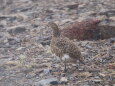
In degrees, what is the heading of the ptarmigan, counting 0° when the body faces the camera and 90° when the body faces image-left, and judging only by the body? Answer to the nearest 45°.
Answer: approximately 90°

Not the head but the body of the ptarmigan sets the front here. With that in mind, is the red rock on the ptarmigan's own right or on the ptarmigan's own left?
on the ptarmigan's own right

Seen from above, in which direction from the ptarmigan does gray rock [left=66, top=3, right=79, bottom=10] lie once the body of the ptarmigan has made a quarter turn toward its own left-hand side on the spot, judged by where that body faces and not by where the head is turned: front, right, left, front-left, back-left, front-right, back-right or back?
back

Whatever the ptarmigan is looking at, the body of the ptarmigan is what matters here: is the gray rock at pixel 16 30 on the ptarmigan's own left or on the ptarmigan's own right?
on the ptarmigan's own right
